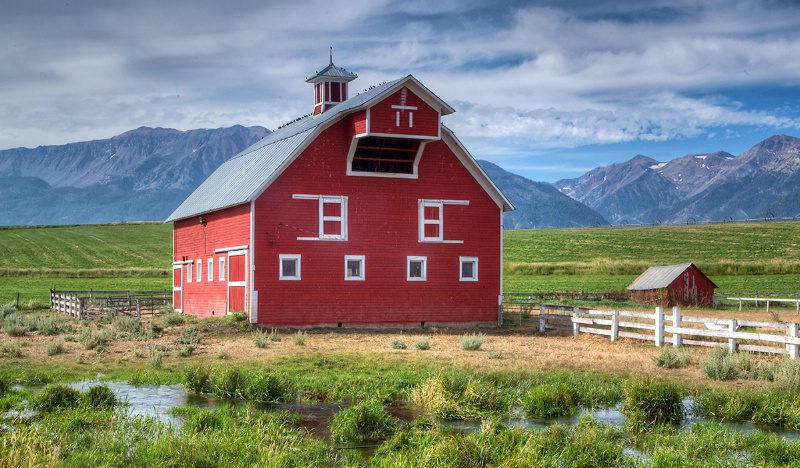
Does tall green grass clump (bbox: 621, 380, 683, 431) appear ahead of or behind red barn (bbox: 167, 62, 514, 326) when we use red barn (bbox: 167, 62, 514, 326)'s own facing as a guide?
ahead

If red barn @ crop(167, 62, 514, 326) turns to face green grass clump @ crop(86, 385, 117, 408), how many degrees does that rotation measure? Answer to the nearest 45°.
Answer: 0° — it already faces it

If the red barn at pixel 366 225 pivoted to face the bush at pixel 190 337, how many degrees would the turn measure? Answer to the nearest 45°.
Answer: approximately 45° to its right

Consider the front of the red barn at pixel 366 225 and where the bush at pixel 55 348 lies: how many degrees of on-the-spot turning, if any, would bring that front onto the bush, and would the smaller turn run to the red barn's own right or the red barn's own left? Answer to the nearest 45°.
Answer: approximately 45° to the red barn's own right

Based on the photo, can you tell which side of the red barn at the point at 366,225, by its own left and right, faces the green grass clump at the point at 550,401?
front

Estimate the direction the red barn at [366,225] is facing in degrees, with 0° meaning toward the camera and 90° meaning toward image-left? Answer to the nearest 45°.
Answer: approximately 0°

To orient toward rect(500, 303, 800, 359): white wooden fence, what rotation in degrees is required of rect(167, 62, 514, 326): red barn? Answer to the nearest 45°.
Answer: approximately 45° to its left

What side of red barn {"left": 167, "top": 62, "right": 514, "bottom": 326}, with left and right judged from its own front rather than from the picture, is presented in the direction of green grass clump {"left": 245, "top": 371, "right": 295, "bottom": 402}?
front

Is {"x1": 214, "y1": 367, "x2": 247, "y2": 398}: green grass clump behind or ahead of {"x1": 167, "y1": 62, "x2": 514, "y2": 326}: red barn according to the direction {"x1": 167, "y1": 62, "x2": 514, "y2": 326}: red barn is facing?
ahead

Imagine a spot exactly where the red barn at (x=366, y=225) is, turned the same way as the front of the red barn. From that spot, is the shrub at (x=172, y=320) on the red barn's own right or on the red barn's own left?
on the red barn's own right
